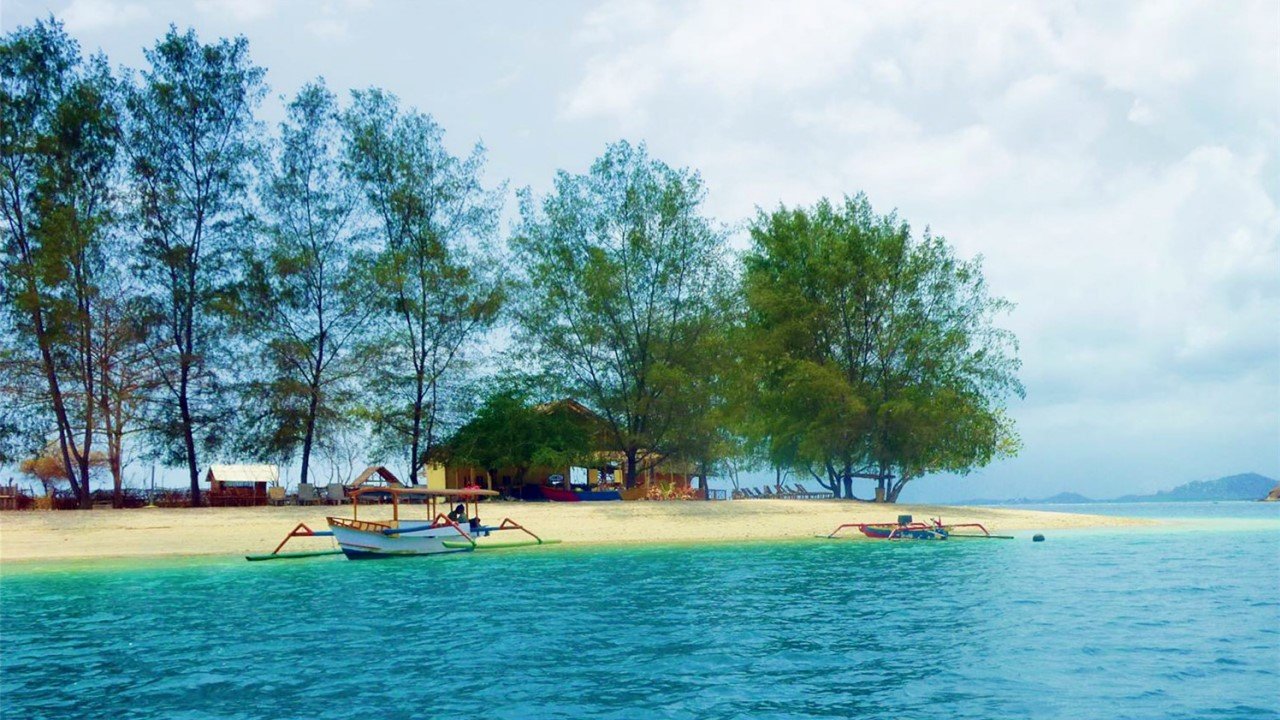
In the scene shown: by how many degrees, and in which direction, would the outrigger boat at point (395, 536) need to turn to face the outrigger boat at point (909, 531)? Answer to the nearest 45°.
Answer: approximately 135° to its left

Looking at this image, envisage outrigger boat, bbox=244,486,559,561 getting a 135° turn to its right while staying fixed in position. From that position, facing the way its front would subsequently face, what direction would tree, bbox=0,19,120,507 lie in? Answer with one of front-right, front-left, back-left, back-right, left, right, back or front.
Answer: front-left

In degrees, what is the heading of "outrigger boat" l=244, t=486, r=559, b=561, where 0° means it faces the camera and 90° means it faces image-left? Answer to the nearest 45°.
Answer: approximately 45°

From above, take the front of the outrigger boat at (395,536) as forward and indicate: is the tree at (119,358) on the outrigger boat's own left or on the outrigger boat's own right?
on the outrigger boat's own right
